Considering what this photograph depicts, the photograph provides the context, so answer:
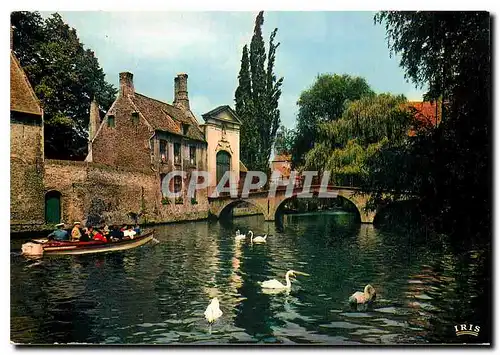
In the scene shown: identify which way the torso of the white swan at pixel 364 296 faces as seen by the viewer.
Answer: to the viewer's right

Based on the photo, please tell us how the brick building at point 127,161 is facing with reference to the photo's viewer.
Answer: facing the viewer and to the right of the viewer

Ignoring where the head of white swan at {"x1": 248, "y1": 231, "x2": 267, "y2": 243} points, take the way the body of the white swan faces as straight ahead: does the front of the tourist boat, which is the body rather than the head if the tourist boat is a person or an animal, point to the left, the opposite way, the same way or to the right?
the opposite way

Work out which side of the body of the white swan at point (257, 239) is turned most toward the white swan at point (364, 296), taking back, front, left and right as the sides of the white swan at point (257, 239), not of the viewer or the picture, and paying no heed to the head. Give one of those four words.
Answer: left

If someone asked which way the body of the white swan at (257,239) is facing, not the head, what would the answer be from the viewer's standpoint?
to the viewer's left

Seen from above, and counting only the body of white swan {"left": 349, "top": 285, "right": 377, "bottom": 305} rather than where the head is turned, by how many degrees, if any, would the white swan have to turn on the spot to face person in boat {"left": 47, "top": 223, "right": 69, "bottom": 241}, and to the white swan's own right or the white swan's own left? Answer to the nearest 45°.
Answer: approximately 180°

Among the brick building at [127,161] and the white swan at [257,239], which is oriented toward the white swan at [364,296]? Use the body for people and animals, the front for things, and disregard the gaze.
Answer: the brick building
